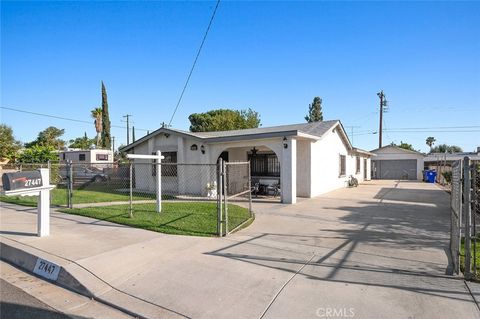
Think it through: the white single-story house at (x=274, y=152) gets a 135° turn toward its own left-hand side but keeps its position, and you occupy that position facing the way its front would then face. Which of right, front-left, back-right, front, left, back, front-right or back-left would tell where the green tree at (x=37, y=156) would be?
back-left

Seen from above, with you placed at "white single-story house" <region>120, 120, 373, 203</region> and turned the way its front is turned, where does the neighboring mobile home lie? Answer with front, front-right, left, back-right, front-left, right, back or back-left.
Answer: right

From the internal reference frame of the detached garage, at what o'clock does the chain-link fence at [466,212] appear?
The chain-link fence is roughly at 12 o'clock from the detached garage.

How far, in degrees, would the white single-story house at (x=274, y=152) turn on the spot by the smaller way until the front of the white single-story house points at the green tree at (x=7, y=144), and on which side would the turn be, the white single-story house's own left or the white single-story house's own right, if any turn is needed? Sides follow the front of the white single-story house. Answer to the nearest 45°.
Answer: approximately 90° to the white single-story house's own right

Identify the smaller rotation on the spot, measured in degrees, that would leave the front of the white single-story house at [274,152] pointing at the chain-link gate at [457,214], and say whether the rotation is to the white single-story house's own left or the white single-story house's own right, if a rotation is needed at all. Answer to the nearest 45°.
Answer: approximately 45° to the white single-story house's own left

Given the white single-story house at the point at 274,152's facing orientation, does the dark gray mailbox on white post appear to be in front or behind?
in front

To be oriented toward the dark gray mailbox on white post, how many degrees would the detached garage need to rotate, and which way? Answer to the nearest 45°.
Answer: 0° — it already faces it
